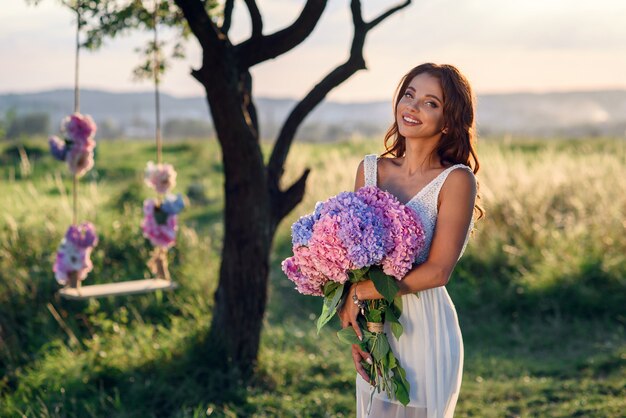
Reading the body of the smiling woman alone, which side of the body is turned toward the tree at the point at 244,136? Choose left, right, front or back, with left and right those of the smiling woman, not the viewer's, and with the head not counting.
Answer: right

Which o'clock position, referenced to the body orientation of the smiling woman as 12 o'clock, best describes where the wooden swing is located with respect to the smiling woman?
The wooden swing is roughly at 3 o'clock from the smiling woman.

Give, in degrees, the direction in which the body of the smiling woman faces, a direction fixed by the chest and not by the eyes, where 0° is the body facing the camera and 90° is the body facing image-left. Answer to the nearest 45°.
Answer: approximately 45°
